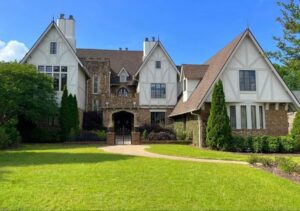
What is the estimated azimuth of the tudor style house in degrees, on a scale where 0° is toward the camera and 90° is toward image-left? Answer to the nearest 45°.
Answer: approximately 0°

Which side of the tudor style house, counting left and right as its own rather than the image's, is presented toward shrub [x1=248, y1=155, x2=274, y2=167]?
front

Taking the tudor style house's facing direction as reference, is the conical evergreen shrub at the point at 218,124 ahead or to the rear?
ahead

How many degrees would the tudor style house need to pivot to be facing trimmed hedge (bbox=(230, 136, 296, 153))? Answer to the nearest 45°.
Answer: approximately 45° to its left

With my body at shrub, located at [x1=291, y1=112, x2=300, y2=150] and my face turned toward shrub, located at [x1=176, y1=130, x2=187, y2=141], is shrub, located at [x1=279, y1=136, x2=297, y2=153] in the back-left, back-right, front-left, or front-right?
front-left

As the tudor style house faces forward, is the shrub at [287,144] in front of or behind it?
in front

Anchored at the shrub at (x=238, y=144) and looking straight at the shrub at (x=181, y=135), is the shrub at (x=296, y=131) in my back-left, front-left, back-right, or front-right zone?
back-right

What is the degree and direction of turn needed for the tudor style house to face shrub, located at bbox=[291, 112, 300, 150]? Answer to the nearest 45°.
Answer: approximately 45° to its left
